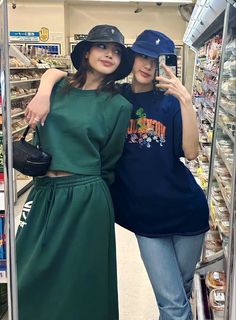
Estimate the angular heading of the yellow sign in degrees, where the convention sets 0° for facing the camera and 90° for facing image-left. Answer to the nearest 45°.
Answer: approximately 0°

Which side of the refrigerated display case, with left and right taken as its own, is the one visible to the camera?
left

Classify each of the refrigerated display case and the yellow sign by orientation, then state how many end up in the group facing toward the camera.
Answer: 1

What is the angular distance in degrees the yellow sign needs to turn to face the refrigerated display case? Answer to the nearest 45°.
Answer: approximately 90° to its left
